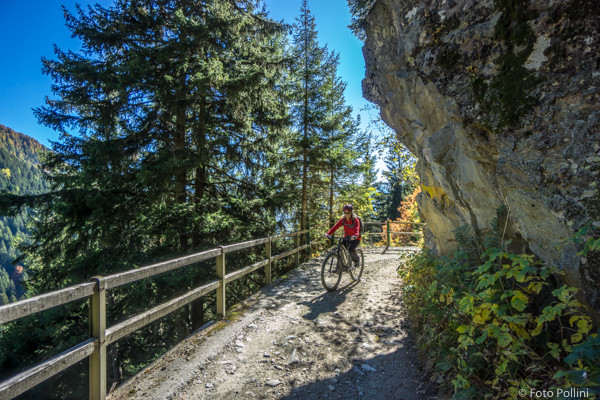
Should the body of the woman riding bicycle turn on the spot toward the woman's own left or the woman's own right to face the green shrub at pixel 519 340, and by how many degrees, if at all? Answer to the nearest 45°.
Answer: approximately 45° to the woman's own left

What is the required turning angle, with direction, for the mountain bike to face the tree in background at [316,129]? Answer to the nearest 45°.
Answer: approximately 135° to its right

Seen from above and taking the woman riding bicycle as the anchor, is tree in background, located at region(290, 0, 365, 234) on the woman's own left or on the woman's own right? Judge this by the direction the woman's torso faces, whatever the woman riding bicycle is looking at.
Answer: on the woman's own right

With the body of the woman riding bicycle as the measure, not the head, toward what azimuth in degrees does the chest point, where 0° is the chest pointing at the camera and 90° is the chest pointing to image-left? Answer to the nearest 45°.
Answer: approximately 45°

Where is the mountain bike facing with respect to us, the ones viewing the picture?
facing the viewer and to the left of the viewer

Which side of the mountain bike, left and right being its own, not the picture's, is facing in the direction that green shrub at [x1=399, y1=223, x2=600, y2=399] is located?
left

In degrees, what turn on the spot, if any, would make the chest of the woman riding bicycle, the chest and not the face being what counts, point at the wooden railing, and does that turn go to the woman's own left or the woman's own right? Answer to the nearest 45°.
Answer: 0° — they already face it

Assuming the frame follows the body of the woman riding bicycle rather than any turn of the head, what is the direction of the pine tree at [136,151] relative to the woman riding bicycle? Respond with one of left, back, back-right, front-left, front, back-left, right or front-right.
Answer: front-right

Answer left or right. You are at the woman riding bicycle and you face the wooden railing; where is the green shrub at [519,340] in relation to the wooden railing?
left

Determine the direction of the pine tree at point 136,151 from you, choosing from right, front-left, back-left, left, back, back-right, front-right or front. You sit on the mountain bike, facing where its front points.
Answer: front-right
